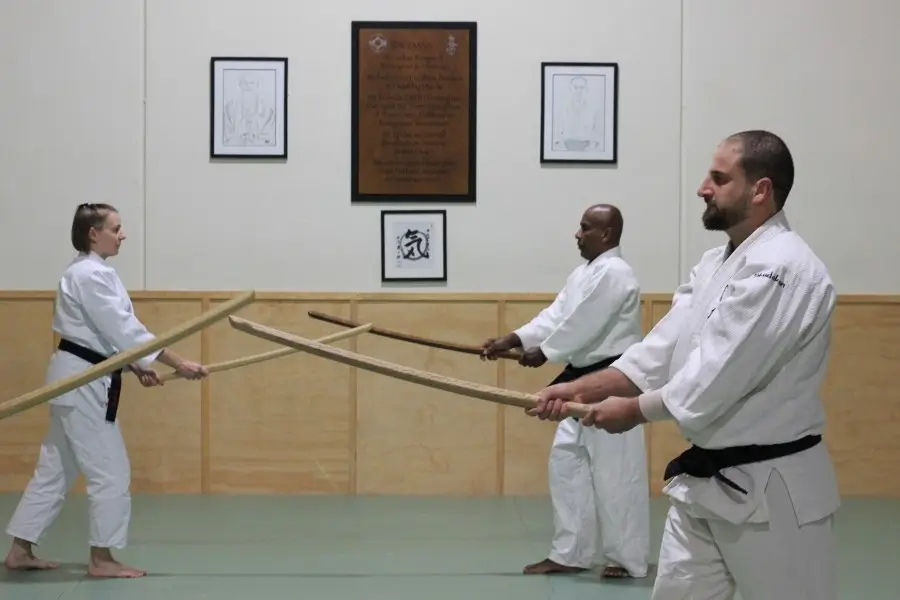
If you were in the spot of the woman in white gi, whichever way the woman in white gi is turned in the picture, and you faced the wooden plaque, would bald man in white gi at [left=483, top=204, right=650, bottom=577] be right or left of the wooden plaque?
right

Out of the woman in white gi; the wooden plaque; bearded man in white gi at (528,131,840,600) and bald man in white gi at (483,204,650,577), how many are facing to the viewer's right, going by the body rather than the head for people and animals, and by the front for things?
1

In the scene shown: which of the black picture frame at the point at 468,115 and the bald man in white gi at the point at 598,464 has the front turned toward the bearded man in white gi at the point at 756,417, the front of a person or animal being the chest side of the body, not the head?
the black picture frame

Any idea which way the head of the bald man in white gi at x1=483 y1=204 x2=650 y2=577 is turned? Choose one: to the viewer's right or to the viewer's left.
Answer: to the viewer's left

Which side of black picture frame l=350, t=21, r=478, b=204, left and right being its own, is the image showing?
front

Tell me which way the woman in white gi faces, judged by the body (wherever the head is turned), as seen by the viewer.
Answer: to the viewer's right

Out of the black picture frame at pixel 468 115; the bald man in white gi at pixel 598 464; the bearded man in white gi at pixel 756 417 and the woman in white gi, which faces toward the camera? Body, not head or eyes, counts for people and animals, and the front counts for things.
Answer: the black picture frame

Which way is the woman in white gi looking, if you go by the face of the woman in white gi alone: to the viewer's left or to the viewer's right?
to the viewer's right

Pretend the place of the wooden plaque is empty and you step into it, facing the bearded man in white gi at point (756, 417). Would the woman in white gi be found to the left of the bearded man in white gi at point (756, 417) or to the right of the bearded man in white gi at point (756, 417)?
right

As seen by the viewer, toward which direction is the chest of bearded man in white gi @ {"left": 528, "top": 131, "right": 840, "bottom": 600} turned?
to the viewer's left

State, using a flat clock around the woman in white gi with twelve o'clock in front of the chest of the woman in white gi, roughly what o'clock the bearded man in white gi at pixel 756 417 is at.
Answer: The bearded man in white gi is roughly at 2 o'clock from the woman in white gi.

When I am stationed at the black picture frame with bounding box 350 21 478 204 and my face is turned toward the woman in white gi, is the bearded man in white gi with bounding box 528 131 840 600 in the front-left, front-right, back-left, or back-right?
front-left

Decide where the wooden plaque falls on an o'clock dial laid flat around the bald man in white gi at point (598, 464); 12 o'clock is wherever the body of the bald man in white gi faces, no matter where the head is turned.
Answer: The wooden plaque is roughly at 2 o'clock from the bald man in white gi.

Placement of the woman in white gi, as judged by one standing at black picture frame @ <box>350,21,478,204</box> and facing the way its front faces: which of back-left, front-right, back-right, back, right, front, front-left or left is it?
front-right

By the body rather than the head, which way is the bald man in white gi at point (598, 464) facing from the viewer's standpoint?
to the viewer's left
